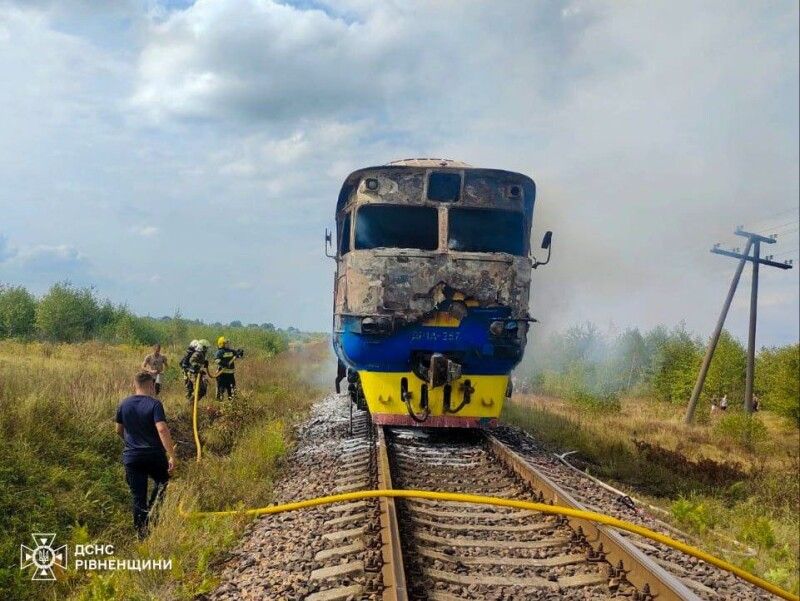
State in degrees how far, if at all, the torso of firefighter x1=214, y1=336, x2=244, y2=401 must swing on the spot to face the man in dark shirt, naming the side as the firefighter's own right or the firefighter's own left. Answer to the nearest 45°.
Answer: approximately 135° to the firefighter's own right

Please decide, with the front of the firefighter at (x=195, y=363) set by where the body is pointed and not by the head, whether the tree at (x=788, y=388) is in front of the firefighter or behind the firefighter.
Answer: in front

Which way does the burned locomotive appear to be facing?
toward the camera

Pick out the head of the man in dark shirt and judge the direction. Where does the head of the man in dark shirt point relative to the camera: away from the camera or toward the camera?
away from the camera

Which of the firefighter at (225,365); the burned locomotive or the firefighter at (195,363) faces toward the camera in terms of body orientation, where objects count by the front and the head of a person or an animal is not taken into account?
the burned locomotive

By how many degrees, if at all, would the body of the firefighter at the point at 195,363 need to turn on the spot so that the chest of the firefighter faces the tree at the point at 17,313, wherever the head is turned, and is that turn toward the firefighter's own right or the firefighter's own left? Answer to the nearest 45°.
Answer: approximately 45° to the firefighter's own left

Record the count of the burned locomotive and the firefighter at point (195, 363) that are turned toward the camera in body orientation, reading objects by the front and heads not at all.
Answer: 1

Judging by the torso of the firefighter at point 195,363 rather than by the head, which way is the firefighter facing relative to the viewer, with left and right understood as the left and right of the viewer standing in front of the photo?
facing away from the viewer and to the right of the viewer

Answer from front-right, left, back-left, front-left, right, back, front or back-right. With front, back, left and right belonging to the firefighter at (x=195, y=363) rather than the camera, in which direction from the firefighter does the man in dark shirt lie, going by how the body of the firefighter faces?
back-right

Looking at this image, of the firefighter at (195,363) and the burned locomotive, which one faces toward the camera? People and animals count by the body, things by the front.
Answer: the burned locomotive

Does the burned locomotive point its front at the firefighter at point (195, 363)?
no

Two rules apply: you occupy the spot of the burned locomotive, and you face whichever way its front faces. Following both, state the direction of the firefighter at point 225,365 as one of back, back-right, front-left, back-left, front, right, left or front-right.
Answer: back-right

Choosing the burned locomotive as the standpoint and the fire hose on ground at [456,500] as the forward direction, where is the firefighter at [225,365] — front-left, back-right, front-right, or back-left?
back-right
